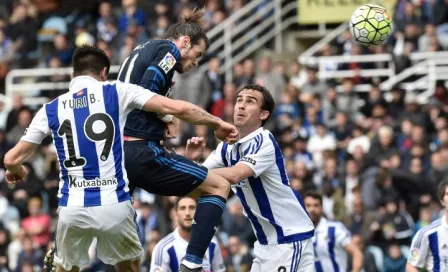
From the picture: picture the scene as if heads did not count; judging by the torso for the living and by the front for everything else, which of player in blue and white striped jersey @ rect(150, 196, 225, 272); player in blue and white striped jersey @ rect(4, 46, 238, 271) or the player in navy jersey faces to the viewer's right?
the player in navy jersey

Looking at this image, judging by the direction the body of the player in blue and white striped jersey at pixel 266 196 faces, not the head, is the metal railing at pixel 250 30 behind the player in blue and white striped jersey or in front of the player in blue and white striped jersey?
behind

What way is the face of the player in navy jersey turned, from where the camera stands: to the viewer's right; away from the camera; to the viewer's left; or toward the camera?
to the viewer's right

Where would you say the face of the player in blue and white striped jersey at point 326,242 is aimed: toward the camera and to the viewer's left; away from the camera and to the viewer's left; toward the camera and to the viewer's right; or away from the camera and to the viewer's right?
toward the camera and to the viewer's left

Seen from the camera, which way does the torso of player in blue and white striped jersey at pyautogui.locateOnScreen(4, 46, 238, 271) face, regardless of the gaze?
away from the camera

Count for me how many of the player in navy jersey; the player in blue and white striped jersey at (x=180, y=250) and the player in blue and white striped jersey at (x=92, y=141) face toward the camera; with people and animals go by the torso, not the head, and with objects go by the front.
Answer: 1

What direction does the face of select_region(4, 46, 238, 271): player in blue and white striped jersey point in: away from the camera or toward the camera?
away from the camera

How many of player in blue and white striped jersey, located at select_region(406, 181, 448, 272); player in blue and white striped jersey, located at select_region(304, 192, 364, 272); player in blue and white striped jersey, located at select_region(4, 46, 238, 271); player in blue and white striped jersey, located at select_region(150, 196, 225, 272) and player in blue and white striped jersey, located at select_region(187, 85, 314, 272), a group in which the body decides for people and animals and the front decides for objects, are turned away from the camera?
1

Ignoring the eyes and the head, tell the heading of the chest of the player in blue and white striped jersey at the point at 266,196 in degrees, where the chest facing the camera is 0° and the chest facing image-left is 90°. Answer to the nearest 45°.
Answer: approximately 45°

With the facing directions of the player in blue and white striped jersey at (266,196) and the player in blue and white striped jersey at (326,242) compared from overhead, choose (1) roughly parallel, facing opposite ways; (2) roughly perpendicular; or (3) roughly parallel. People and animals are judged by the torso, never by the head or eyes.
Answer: roughly parallel

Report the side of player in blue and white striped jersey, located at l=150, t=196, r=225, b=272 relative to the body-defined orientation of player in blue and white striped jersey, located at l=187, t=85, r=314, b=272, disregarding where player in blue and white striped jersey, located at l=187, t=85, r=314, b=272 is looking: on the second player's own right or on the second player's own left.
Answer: on the second player's own right

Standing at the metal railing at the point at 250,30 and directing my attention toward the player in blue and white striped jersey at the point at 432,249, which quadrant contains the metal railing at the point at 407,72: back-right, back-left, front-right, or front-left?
front-left

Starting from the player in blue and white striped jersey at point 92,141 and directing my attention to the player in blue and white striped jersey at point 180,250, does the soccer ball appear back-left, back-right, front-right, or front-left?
front-right

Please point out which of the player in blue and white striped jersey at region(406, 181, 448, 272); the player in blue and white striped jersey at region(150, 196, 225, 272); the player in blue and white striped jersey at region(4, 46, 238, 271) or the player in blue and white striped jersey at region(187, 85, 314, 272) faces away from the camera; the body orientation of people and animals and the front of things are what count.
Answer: the player in blue and white striped jersey at region(4, 46, 238, 271)

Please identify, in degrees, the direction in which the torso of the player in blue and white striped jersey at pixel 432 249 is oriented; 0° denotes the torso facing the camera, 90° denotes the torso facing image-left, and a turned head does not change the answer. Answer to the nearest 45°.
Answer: approximately 315°

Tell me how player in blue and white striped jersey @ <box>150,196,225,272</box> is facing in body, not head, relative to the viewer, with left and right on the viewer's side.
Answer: facing the viewer
